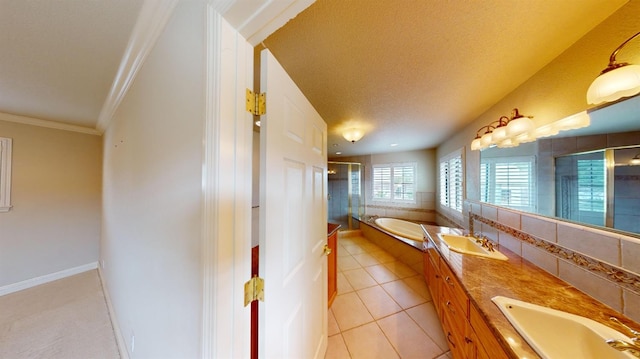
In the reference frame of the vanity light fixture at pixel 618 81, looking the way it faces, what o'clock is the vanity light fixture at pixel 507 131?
the vanity light fixture at pixel 507 131 is roughly at 3 o'clock from the vanity light fixture at pixel 618 81.

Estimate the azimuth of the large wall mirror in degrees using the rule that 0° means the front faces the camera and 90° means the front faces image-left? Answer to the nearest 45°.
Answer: approximately 45°

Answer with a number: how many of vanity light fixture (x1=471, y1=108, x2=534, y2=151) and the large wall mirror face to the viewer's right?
0

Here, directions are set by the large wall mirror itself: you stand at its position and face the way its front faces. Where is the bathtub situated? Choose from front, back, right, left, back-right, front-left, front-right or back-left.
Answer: right

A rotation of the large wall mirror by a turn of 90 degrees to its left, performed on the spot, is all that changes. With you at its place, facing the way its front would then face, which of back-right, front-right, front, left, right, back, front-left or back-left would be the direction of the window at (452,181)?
back

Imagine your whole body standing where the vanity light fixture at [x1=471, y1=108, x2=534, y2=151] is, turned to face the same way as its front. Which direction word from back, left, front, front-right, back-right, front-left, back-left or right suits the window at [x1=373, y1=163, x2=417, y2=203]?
right

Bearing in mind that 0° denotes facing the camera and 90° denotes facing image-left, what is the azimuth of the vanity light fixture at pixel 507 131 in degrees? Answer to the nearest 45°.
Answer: approximately 45°

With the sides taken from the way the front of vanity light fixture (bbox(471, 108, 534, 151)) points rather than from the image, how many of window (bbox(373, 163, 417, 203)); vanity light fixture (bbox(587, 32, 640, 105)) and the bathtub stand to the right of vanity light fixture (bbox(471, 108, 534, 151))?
2
